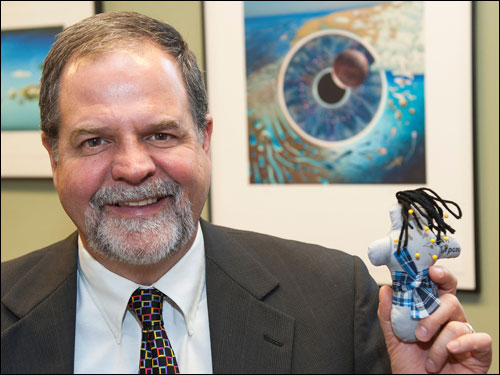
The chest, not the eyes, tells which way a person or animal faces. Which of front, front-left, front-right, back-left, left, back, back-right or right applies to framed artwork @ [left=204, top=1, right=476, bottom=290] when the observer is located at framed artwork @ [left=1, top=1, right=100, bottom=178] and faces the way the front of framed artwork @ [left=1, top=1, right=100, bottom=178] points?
front-left

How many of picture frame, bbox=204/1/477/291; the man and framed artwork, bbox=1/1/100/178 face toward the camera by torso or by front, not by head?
3

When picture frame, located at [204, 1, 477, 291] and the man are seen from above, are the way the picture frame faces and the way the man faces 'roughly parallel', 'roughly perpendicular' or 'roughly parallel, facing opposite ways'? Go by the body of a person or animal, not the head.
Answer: roughly parallel

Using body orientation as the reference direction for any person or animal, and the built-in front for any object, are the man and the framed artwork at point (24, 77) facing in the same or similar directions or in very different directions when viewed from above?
same or similar directions

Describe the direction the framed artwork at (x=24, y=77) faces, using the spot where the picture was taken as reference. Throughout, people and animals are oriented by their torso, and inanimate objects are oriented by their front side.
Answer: facing the viewer

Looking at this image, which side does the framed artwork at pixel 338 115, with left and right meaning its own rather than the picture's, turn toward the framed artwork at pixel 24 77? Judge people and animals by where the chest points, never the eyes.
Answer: right

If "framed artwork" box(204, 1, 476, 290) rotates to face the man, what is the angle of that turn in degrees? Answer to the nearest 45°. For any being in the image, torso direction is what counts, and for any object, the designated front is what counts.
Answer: approximately 45° to its right

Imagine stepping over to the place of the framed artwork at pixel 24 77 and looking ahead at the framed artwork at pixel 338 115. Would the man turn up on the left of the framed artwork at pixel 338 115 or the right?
right

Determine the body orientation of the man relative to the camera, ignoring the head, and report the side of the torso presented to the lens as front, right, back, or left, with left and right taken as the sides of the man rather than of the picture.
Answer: front

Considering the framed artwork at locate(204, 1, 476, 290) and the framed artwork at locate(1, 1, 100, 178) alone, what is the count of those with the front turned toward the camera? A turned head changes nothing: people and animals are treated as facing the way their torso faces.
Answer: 2

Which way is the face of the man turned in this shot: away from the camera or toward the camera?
toward the camera

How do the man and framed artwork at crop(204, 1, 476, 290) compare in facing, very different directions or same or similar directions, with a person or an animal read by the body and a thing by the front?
same or similar directions

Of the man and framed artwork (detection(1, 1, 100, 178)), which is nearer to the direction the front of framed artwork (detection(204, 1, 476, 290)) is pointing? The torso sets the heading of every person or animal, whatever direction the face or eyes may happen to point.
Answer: the man

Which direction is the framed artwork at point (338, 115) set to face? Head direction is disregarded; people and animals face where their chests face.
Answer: toward the camera

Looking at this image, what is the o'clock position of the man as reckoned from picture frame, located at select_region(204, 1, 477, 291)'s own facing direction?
The man is roughly at 1 o'clock from the picture frame.
